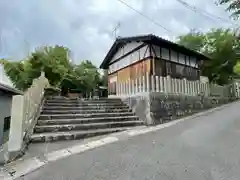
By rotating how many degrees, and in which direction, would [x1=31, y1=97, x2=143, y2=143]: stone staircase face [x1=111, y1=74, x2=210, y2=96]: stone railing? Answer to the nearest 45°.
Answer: approximately 90° to its left

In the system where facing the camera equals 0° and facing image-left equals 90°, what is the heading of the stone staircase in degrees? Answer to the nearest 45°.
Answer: approximately 0°

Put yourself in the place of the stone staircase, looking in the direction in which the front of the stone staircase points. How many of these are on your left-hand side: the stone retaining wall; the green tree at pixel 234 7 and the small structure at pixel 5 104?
2

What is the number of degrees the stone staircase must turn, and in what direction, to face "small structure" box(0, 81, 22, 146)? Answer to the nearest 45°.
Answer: approximately 135° to its right

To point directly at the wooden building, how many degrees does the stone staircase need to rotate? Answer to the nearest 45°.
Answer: approximately 135° to its left

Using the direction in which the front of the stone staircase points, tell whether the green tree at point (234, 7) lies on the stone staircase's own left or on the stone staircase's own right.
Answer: on the stone staircase's own left

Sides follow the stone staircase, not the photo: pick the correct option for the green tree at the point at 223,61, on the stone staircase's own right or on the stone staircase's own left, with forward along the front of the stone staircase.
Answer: on the stone staircase's own left

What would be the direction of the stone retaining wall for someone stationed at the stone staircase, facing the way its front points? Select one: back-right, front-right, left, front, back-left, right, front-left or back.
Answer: left
